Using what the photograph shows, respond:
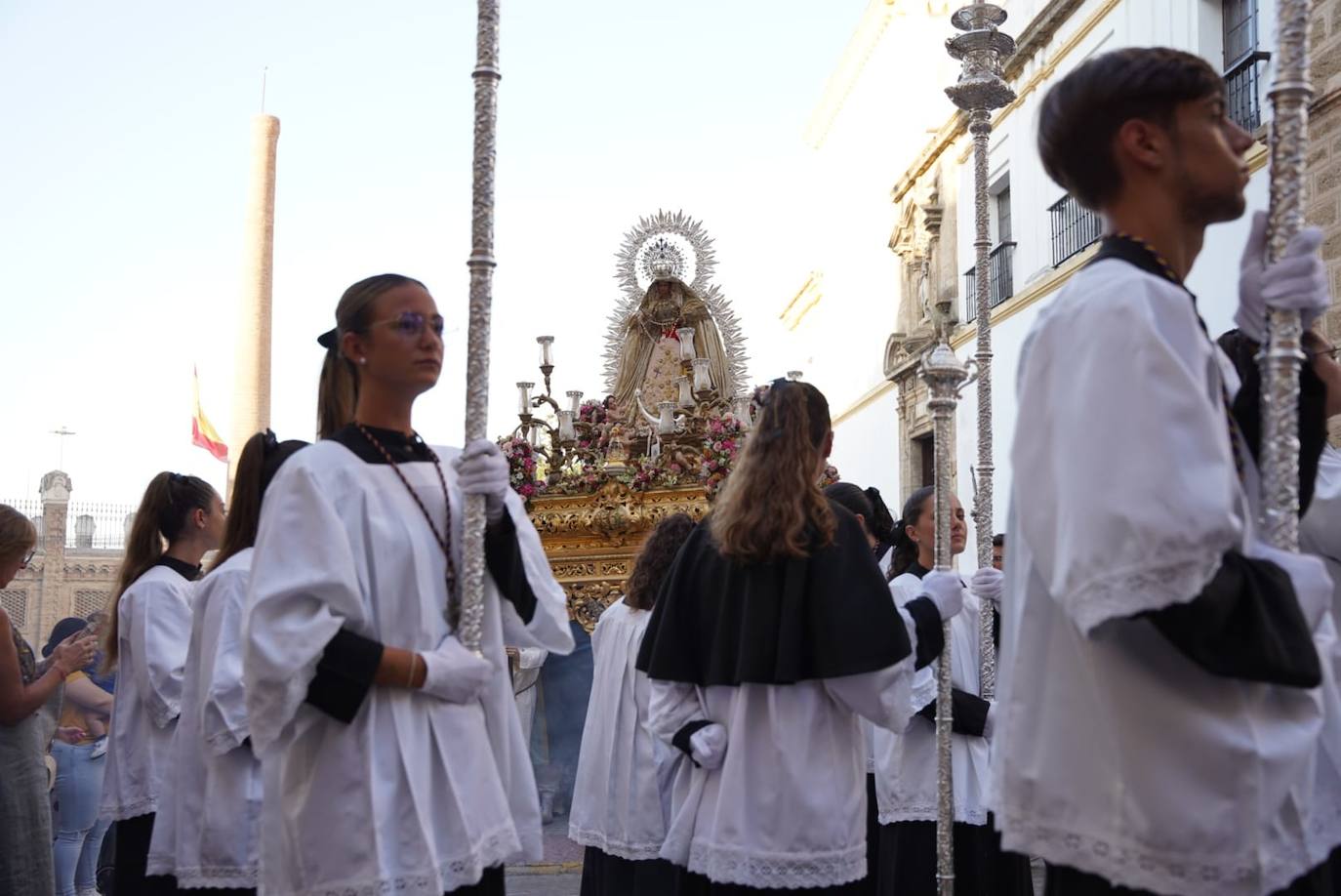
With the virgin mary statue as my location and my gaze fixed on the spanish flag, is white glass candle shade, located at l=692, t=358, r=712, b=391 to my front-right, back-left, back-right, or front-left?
back-left

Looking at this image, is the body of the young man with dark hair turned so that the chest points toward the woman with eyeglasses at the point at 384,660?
no

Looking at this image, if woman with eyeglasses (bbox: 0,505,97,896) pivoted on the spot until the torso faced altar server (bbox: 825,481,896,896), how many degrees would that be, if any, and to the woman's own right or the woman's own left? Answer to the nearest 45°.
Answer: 0° — they already face them

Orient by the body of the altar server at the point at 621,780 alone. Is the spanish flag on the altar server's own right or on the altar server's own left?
on the altar server's own left

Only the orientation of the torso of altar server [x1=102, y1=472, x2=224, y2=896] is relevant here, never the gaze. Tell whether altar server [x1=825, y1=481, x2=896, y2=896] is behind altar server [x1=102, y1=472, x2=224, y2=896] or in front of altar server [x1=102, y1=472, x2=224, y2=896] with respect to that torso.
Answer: in front

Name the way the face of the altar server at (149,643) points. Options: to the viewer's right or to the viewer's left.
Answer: to the viewer's right

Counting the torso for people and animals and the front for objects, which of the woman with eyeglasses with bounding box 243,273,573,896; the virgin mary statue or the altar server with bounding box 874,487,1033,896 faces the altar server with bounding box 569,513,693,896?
the virgin mary statue

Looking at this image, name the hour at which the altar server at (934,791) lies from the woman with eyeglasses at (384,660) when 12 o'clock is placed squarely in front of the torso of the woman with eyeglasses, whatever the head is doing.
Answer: The altar server is roughly at 9 o'clock from the woman with eyeglasses.

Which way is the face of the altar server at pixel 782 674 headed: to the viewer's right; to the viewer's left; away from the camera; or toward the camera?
away from the camera

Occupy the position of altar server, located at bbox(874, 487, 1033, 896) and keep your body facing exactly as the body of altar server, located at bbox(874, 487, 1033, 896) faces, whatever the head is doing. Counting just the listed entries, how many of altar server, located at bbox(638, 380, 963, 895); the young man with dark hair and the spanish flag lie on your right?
2

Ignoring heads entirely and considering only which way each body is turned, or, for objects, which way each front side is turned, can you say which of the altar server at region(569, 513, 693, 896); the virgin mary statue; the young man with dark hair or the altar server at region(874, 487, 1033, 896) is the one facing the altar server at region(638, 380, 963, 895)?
the virgin mary statue

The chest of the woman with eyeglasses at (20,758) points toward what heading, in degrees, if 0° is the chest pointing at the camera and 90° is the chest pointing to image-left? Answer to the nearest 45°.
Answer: approximately 270°

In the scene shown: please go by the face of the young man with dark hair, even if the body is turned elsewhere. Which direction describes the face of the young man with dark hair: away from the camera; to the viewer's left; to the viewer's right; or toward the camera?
to the viewer's right

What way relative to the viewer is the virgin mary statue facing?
toward the camera

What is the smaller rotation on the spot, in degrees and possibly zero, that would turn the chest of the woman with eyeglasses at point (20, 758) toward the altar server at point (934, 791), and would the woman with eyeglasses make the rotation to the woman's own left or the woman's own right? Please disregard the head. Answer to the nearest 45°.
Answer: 0° — they already face them

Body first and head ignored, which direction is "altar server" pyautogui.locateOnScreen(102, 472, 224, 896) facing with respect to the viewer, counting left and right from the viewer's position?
facing to the right of the viewer
